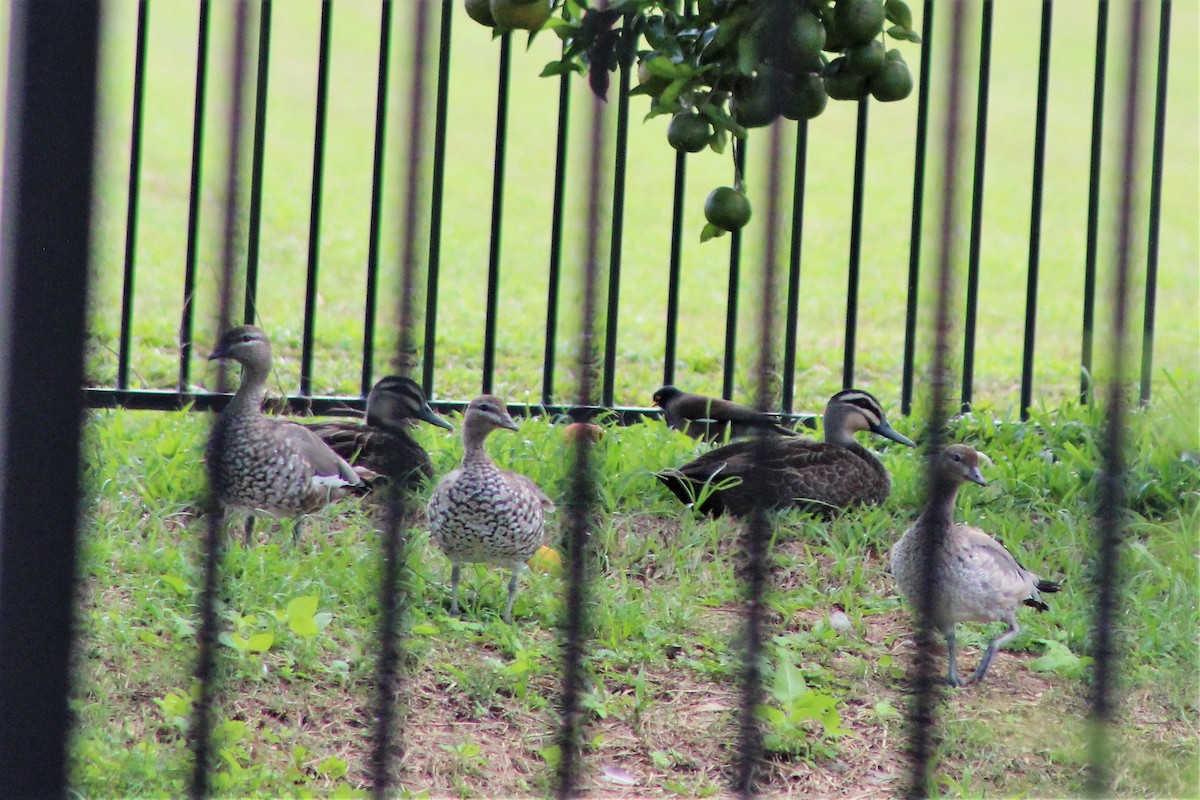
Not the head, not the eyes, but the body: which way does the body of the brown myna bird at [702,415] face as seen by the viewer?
to the viewer's left

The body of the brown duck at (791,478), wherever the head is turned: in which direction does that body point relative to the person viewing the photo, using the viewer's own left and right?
facing to the right of the viewer

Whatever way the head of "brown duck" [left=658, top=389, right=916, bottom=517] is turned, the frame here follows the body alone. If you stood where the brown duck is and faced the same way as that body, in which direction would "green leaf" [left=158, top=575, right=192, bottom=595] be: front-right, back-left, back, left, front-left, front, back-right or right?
back-right
